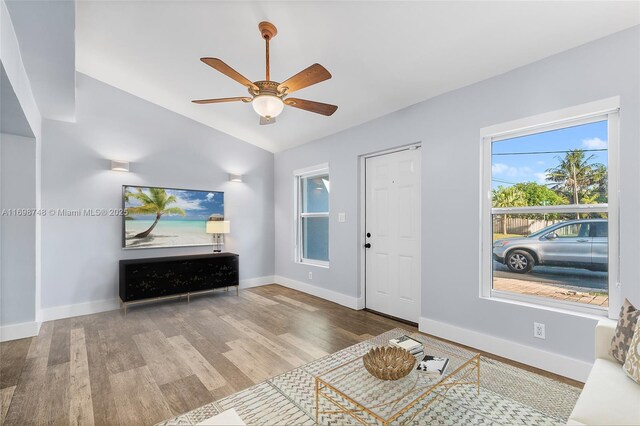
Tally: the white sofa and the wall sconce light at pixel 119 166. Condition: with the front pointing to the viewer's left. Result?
1

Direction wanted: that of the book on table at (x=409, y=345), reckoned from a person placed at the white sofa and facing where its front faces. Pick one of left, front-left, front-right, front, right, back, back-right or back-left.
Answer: front

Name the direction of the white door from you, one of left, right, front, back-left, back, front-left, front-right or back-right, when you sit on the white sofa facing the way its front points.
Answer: front-right

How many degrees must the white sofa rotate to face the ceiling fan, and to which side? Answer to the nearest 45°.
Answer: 0° — it already faces it

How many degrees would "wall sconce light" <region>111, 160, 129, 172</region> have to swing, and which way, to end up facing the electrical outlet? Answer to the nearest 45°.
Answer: approximately 45° to its left

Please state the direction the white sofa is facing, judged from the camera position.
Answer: facing to the left of the viewer

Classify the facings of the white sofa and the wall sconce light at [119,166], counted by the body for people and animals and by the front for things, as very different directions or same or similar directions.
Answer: very different directions

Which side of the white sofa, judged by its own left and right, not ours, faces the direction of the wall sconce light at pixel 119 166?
front

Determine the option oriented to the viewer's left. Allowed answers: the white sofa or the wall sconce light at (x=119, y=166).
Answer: the white sofa

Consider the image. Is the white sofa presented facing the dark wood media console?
yes

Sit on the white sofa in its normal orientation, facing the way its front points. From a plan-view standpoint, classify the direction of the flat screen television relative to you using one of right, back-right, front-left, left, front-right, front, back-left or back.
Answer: front

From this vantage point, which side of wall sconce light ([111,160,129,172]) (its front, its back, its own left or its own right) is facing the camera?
front

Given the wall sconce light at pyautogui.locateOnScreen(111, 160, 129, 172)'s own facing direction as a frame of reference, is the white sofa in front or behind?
in front
